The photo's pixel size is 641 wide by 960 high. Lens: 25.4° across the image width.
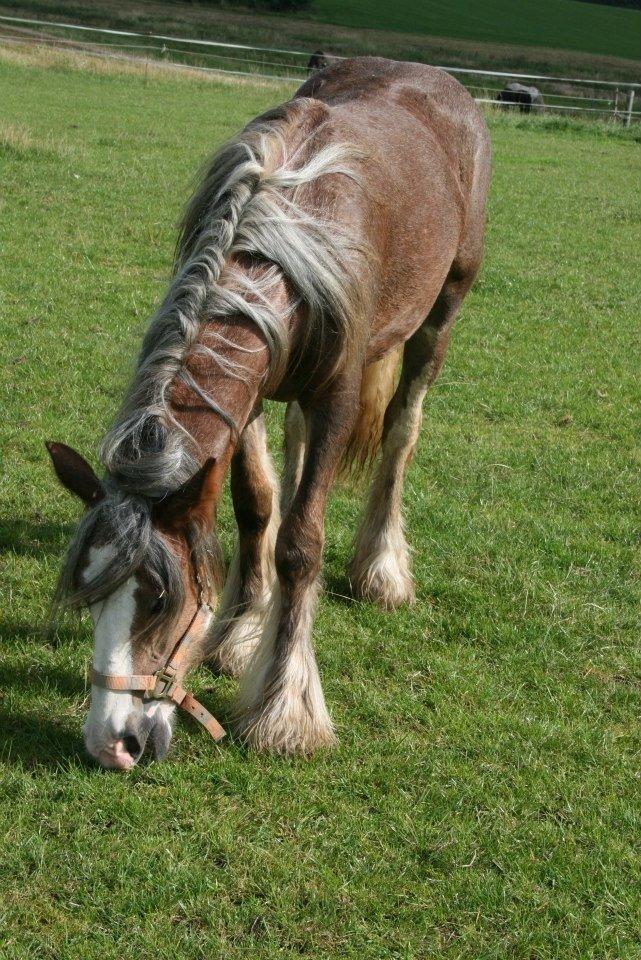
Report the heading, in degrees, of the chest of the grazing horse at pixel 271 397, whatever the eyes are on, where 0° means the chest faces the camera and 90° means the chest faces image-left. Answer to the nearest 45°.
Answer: approximately 45°

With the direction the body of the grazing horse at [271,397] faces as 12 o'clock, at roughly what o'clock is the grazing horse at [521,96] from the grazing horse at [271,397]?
the grazing horse at [521,96] is roughly at 5 o'clock from the grazing horse at [271,397].
